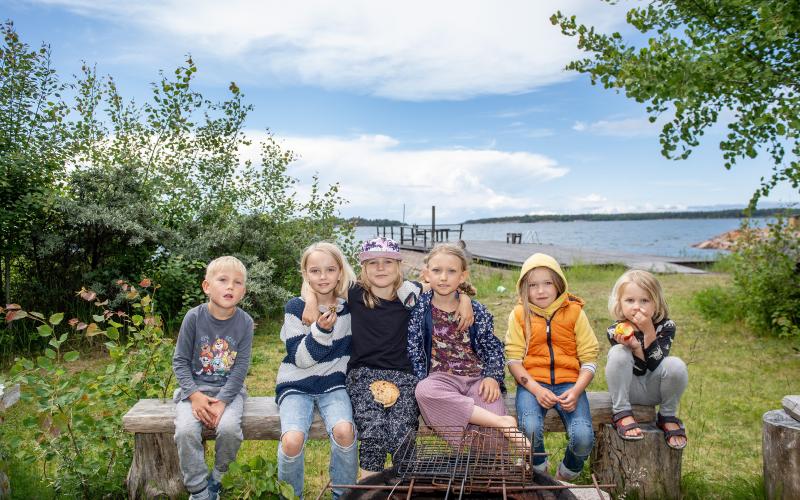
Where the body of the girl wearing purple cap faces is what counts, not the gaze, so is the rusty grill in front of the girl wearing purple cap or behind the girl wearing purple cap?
in front

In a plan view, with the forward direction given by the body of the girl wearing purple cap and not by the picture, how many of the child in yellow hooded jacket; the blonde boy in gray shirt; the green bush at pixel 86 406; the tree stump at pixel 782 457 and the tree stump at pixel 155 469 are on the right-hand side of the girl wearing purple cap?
3

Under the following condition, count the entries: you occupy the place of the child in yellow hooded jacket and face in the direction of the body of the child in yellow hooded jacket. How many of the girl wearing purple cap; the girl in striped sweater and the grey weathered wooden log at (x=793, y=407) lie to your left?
1

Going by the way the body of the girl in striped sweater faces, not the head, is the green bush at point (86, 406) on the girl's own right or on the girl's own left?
on the girl's own right

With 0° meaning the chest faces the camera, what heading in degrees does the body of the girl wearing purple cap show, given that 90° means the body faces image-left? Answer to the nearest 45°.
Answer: approximately 0°

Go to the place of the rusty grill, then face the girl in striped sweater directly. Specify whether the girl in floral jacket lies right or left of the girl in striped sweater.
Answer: right

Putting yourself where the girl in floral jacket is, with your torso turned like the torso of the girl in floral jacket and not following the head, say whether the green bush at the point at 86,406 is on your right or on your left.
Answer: on your right

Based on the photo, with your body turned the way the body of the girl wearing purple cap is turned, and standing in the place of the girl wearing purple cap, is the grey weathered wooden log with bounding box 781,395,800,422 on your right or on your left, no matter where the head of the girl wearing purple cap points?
on your left

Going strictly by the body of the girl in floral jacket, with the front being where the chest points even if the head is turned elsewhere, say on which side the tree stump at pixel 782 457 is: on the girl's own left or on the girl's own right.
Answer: on the girl's own left

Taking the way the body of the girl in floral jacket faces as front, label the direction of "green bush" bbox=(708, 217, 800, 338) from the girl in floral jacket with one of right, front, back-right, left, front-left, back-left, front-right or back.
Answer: back-left

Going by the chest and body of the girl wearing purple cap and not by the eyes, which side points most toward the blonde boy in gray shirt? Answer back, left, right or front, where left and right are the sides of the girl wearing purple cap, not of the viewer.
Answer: right
